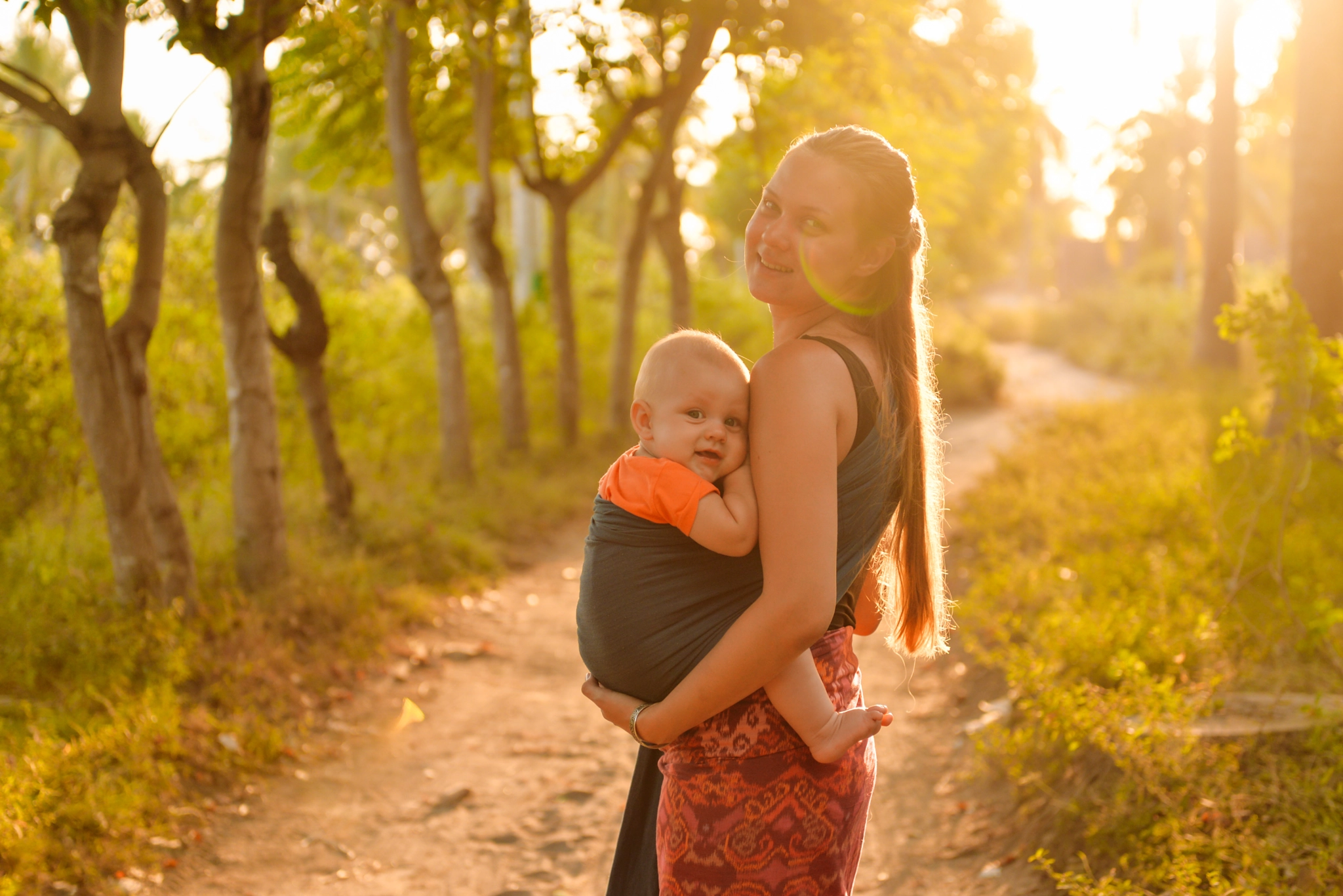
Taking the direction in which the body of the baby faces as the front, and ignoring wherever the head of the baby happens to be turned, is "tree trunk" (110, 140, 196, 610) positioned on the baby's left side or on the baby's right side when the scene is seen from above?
on the baby's left side

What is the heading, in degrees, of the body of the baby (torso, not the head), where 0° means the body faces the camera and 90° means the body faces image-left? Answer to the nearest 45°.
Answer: approximately 270°

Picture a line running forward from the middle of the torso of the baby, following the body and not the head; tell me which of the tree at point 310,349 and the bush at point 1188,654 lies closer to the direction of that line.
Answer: the bush

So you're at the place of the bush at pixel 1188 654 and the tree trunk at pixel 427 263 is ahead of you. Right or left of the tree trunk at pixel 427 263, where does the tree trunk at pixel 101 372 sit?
left

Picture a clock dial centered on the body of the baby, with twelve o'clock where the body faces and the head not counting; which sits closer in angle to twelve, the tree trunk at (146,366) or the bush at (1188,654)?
the bush

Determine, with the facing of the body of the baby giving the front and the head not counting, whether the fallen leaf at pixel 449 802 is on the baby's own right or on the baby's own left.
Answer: on the baby's own left

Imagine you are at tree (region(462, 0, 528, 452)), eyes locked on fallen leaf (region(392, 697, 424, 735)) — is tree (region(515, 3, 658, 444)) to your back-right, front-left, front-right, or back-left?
back-left
